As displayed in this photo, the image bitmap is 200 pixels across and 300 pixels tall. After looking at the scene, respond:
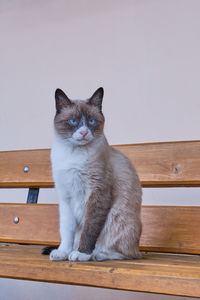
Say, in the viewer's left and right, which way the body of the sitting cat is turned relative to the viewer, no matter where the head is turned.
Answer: facing the viewer and to the left of the viewer
